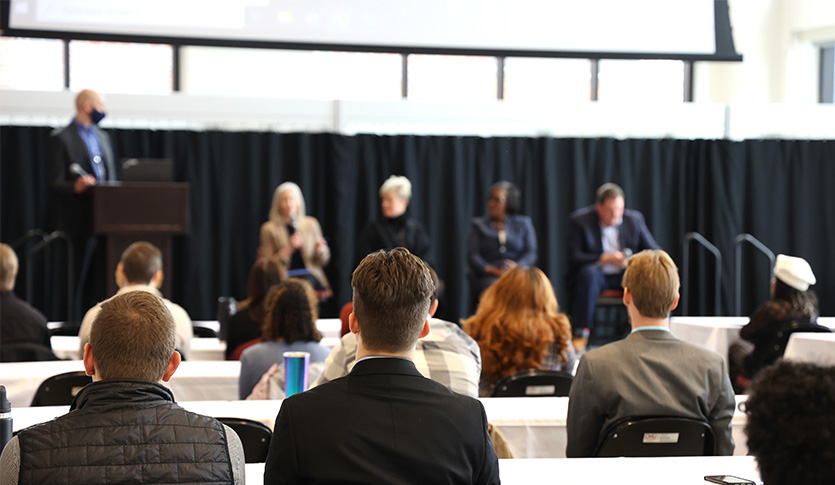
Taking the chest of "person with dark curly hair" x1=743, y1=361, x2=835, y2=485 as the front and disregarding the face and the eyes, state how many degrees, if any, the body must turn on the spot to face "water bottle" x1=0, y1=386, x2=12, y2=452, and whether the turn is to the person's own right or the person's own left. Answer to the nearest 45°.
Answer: approximately 90° to the person's own left

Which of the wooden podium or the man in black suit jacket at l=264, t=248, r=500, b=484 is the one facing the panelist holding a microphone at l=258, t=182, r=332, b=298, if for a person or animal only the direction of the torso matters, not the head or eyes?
the man in black suit jacket

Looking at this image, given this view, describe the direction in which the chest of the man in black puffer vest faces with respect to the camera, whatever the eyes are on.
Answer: away from the camera

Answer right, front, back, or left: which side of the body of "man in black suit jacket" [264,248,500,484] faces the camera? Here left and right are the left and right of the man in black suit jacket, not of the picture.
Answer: back

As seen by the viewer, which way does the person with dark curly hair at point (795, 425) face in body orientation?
away from the camera

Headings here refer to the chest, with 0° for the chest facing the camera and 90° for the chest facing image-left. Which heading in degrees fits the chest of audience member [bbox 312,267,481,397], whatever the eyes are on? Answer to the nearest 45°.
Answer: approximately 180°

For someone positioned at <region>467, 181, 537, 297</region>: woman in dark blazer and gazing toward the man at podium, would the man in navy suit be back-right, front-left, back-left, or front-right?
back-left

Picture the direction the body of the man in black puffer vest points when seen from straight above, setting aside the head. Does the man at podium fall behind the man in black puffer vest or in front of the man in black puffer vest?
in front

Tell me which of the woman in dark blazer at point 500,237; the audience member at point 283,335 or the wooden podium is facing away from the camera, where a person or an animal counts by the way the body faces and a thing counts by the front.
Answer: the audience member

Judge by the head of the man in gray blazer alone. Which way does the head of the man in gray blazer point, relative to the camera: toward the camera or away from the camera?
away from the camera

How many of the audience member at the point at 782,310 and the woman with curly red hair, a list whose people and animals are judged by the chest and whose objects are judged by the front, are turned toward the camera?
0

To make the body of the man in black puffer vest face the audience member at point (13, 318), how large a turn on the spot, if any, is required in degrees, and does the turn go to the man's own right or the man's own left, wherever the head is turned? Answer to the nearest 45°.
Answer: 0° — they already face them

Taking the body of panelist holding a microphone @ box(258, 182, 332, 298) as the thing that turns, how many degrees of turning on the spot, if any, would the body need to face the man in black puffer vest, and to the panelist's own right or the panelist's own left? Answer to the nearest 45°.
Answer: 0° — they already face them

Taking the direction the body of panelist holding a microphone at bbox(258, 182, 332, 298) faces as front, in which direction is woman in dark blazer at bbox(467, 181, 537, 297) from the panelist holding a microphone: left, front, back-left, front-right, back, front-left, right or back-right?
left
